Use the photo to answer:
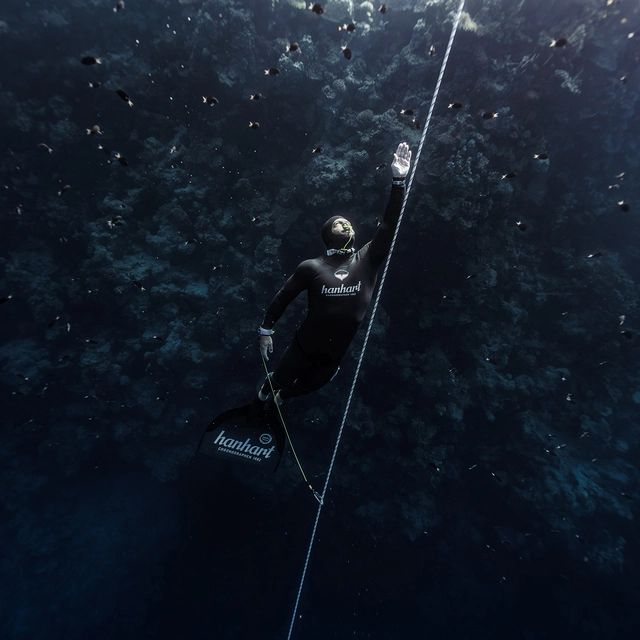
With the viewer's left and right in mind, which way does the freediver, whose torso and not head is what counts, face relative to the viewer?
facing the viewer
